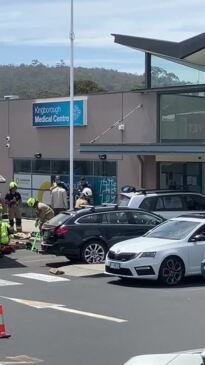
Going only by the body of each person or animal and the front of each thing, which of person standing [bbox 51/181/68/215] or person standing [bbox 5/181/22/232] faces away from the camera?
person standing [bbox 51/181/68/215]

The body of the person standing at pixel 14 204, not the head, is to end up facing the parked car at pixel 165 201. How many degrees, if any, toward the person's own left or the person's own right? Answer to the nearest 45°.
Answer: approximately 45° to the person's own left

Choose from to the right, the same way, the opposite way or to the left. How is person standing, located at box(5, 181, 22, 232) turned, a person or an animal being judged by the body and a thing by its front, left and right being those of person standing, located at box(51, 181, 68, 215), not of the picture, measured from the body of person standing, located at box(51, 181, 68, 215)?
the opposite way

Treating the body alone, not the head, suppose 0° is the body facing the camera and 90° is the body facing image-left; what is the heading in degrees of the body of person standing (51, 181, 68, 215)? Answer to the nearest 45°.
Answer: approximately 180°
